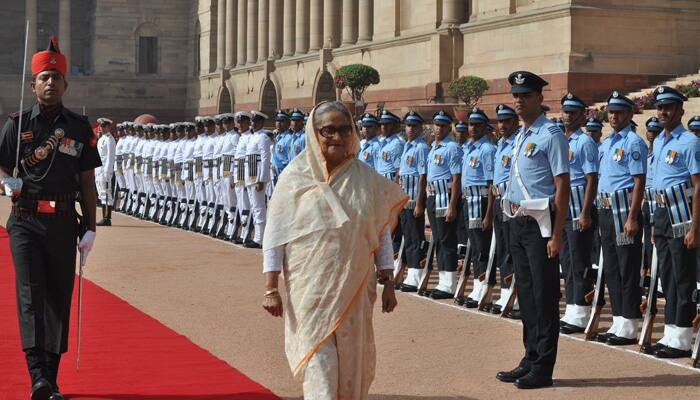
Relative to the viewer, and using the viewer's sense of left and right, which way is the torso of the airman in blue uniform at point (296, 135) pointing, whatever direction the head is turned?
facing the viewer and to the left of the viewer

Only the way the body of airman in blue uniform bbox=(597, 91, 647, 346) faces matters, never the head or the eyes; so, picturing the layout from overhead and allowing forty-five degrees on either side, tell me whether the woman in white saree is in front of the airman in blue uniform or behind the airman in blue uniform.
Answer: in front

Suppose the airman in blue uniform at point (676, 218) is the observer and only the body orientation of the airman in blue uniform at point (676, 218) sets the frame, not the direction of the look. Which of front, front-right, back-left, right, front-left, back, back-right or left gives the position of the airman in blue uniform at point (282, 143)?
right

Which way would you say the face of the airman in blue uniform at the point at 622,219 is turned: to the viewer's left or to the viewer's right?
to the viewer's left

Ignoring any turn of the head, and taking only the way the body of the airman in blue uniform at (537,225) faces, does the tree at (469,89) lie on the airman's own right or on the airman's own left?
on the airman's own right

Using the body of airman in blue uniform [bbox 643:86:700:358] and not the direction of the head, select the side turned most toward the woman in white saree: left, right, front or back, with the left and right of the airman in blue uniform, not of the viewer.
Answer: front

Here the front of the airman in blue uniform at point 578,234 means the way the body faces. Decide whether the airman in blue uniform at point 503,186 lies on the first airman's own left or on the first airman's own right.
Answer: on the first airman's own right

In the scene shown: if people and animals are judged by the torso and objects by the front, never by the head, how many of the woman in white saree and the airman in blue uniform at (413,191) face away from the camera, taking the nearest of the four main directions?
0
